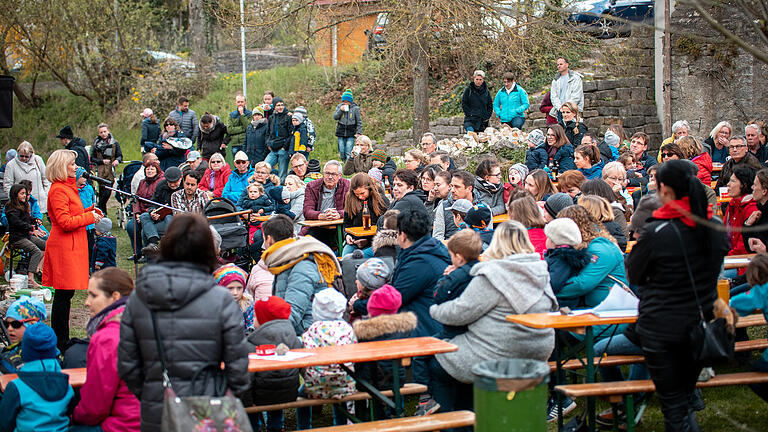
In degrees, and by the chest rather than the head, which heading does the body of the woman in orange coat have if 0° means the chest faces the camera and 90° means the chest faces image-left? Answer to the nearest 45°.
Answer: approximately 270°

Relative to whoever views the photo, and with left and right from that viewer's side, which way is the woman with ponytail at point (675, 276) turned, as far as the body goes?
facing away from the viewer and to the left of the viewer

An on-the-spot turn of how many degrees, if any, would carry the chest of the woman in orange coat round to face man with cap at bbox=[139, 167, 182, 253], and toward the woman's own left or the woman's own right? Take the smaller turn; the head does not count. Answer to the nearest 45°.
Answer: approximately 45° to the woman's own left

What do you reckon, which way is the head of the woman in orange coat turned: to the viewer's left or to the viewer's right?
to the viewer's right

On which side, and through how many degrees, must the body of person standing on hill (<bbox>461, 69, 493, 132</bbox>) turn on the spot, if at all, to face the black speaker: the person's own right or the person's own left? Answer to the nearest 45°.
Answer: approximately 45° to the person's own right

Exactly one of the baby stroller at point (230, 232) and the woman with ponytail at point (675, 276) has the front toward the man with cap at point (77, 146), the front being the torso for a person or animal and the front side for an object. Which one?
the woman with ponytail

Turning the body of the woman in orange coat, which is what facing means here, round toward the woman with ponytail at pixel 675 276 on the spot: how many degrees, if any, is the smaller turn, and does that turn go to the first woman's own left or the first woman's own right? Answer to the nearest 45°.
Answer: approximately 45° to the first woman's own right
